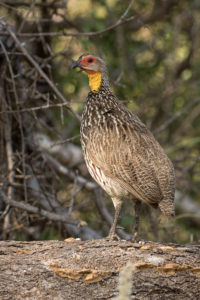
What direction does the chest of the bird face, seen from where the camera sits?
to the viewer's left

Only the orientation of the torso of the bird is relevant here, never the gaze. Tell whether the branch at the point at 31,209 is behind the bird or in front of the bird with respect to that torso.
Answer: in front
